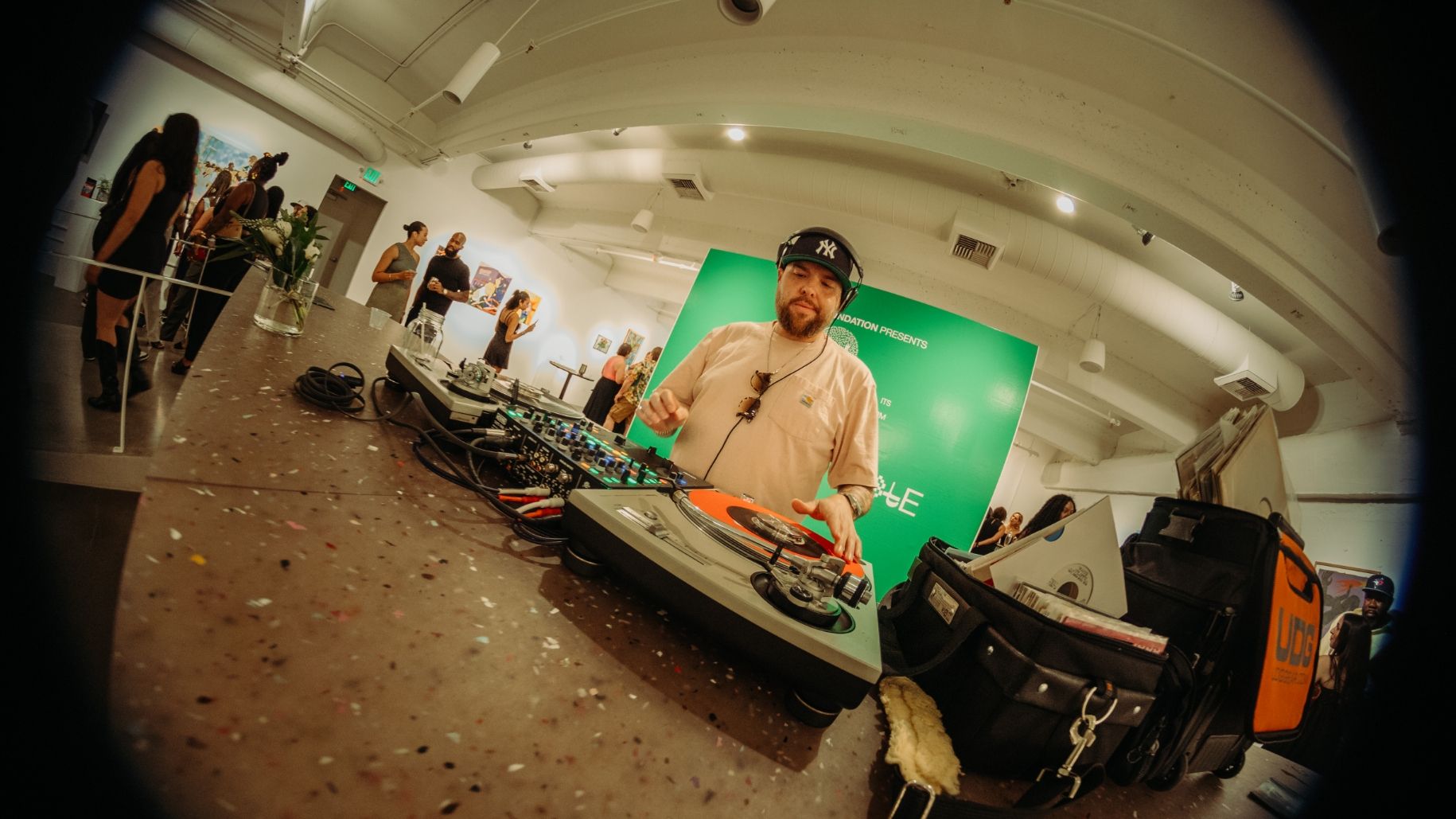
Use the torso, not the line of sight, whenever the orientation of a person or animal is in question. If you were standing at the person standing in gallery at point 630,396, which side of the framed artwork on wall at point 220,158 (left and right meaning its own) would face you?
front

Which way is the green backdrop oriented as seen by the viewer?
toward the camera

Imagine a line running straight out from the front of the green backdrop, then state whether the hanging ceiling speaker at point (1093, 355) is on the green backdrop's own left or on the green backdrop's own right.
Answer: on the green backdrop's own left

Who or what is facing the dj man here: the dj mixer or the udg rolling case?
the dj mixer

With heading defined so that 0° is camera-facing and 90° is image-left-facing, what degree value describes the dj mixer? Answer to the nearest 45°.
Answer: approximately 225°

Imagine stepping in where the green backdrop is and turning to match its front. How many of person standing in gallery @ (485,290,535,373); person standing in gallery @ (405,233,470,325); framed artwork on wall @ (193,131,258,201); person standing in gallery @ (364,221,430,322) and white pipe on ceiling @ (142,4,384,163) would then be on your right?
5

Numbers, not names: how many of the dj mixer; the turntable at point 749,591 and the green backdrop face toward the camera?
1

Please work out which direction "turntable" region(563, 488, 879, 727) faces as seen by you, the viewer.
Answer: facing away from the viewer and to the left of the viewer

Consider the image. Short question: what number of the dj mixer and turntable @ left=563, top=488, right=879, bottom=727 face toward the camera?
0

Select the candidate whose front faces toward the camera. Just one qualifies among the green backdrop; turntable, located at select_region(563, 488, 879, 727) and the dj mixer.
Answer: the green backdrop

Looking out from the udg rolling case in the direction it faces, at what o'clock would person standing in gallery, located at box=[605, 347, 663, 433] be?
The person standing in gallery is roughly at 5 o'clock from the udg rolling case.

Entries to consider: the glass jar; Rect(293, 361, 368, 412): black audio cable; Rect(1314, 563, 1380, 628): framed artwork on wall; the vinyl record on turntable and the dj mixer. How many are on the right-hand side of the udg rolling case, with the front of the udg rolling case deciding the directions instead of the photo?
4

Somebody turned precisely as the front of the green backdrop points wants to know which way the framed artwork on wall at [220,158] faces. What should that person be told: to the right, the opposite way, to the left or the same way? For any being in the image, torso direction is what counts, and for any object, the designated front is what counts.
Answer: to the left
